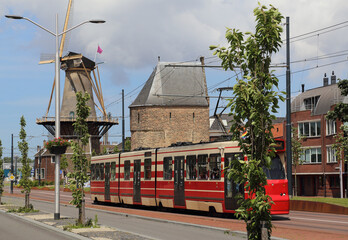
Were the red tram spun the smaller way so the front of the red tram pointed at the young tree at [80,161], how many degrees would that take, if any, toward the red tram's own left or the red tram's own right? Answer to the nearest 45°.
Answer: approximately 90° to the red tram's own right

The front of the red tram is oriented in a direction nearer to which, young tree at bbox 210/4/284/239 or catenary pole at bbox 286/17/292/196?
the young tree

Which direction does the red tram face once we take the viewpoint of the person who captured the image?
facing the viewer and to the right of the viewer

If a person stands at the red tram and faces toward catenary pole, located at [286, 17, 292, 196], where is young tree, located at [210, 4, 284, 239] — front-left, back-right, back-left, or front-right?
back-right

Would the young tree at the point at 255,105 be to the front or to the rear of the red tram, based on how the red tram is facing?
to the front
